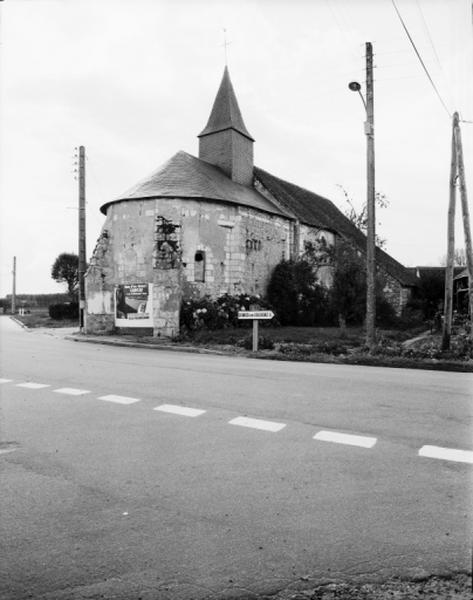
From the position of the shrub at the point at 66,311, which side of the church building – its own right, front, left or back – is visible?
left

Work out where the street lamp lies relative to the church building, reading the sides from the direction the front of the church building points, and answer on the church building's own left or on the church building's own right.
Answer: on the church building's own right

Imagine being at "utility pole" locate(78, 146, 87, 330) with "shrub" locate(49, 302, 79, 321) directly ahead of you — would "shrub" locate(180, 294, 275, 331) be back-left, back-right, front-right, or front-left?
back-right

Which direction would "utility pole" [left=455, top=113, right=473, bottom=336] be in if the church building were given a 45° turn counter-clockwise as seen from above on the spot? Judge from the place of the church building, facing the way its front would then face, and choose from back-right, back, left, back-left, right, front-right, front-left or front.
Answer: back-right

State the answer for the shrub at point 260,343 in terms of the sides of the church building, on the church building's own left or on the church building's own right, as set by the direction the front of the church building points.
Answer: on the church building's own right

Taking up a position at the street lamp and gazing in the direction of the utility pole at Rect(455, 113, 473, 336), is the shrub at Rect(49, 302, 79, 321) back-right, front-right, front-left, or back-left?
back-left

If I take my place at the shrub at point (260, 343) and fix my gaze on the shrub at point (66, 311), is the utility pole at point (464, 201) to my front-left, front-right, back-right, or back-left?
back-right

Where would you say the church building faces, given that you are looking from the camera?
facing away from the viewer and to the right of the viewer
